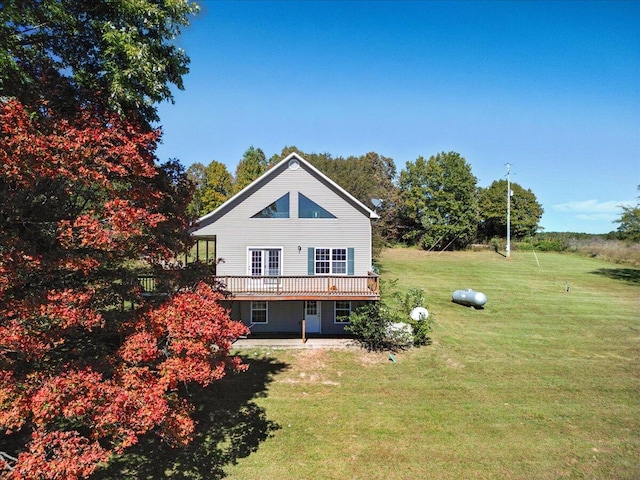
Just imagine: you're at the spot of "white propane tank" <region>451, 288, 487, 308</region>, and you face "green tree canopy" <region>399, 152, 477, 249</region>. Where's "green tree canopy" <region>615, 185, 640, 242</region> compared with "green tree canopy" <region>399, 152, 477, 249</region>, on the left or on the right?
right

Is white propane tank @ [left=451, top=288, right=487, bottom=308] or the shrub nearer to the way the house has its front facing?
the shrub

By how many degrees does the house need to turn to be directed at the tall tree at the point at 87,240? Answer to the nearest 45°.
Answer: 0° — it already faces it

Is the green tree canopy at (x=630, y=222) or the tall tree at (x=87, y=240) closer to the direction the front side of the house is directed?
the tall tree

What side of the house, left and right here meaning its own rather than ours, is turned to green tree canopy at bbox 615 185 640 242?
left

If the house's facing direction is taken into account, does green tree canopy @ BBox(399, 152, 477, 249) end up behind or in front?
behind

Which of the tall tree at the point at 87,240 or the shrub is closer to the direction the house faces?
the tall tree

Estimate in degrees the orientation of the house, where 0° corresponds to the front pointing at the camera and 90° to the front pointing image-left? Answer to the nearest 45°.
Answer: approximately 0°

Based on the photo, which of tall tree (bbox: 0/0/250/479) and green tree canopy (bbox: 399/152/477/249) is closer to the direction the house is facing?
the tall tree

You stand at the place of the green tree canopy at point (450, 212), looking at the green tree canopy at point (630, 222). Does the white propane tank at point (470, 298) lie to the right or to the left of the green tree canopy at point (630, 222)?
right
